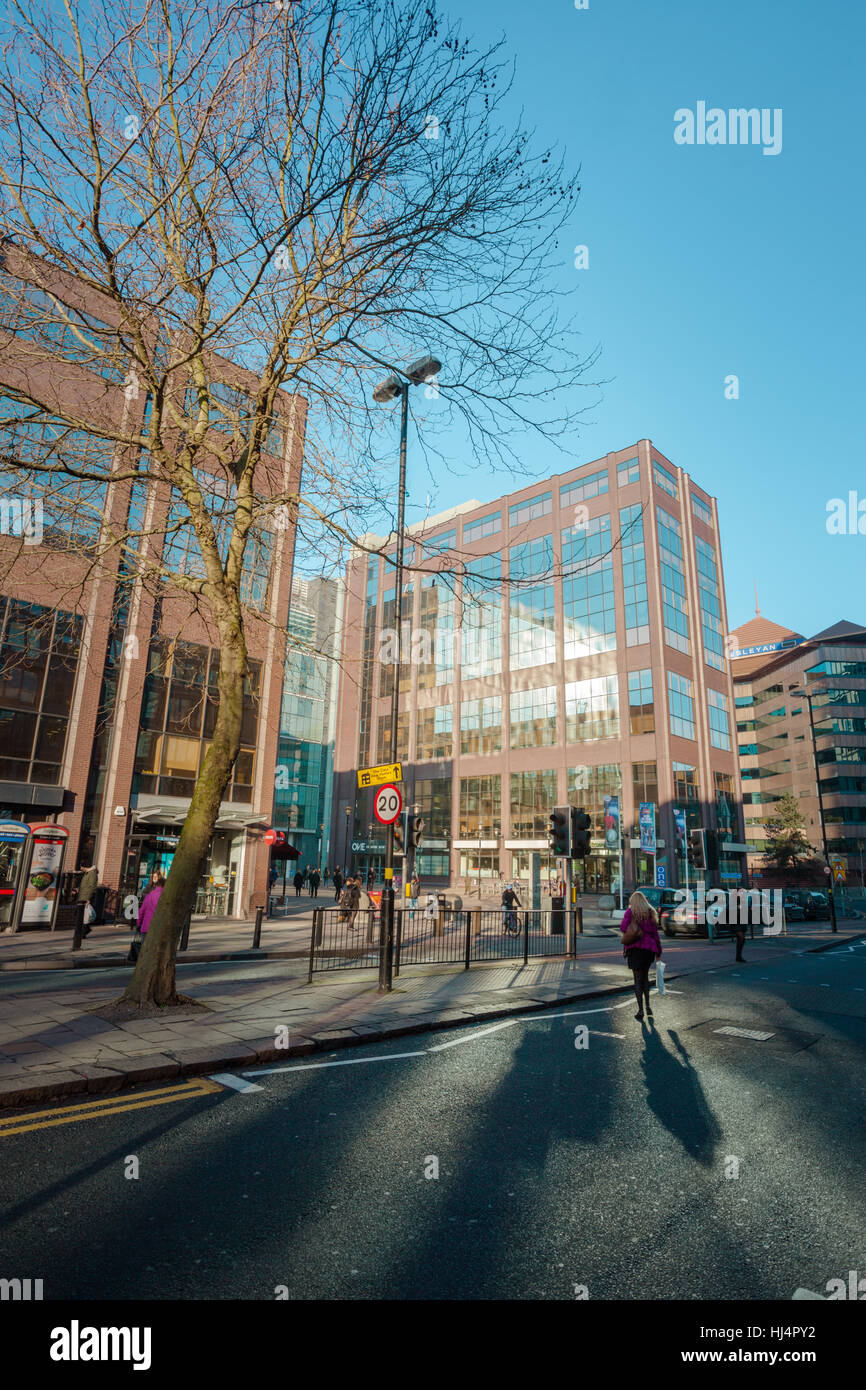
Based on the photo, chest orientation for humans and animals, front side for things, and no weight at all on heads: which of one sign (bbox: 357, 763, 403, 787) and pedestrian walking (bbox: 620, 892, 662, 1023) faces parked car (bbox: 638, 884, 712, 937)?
the pedestrian walking

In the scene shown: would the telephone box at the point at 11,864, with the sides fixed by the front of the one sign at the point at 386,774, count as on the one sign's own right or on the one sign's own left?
on the one sign's own right

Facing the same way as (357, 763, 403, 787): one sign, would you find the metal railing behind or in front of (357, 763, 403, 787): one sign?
behind

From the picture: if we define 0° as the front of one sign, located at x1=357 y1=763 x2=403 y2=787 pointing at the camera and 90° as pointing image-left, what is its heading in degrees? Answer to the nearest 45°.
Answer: approximately 0°

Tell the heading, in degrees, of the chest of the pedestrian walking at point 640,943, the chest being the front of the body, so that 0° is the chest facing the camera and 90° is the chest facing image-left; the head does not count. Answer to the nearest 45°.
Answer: approximately 180°

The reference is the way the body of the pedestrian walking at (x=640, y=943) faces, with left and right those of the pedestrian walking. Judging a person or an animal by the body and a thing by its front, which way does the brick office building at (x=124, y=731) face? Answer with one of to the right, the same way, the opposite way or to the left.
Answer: to the right

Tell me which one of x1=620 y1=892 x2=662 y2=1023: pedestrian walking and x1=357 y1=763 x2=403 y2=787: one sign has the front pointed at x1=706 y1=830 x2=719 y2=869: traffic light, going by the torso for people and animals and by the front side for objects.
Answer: the pedestrian walking

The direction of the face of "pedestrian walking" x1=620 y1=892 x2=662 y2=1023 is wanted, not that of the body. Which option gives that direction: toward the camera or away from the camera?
away from the camera

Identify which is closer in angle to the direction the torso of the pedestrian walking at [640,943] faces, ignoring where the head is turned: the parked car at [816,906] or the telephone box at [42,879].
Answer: the parked car

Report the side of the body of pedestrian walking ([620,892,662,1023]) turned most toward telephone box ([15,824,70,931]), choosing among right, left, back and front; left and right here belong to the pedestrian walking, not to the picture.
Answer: left

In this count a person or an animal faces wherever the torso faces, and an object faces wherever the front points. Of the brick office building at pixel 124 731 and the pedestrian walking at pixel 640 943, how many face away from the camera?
1

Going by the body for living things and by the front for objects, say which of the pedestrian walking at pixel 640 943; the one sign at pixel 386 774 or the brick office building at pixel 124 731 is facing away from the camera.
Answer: the pedestrian walking

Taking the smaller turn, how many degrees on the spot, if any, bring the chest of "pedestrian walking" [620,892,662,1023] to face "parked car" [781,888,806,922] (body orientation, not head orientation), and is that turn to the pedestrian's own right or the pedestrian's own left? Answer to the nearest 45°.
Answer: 0° — they already face it

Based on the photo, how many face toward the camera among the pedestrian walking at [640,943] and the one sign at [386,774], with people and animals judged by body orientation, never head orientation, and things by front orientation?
1

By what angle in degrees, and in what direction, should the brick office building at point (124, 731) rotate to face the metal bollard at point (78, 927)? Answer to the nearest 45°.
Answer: approximately 45° to its right
